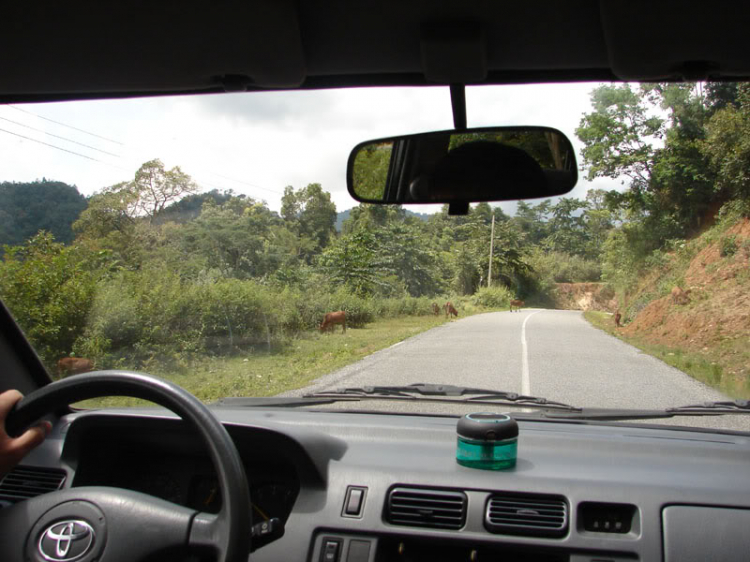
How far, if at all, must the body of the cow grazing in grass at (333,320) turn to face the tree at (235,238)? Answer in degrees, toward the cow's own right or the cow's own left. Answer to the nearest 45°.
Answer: approximately 90° to the cow's own right

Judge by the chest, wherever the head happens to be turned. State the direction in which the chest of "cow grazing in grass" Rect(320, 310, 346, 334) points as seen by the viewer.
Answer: to the viewer's left

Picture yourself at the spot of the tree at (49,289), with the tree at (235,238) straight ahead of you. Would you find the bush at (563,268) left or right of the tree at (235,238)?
right

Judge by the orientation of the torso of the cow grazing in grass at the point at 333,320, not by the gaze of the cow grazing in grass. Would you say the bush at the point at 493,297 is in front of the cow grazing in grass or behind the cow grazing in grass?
behind
